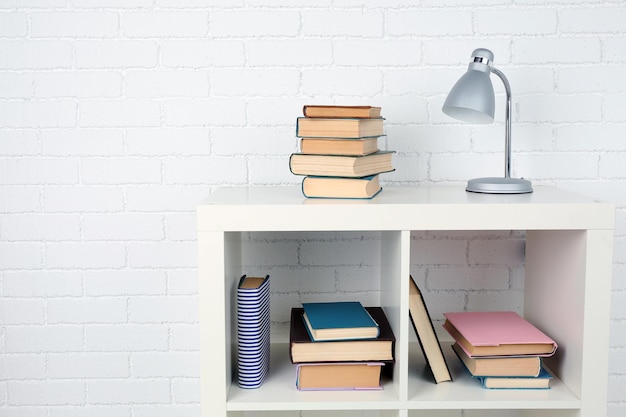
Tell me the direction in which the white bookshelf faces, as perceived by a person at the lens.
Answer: facing the viewer
